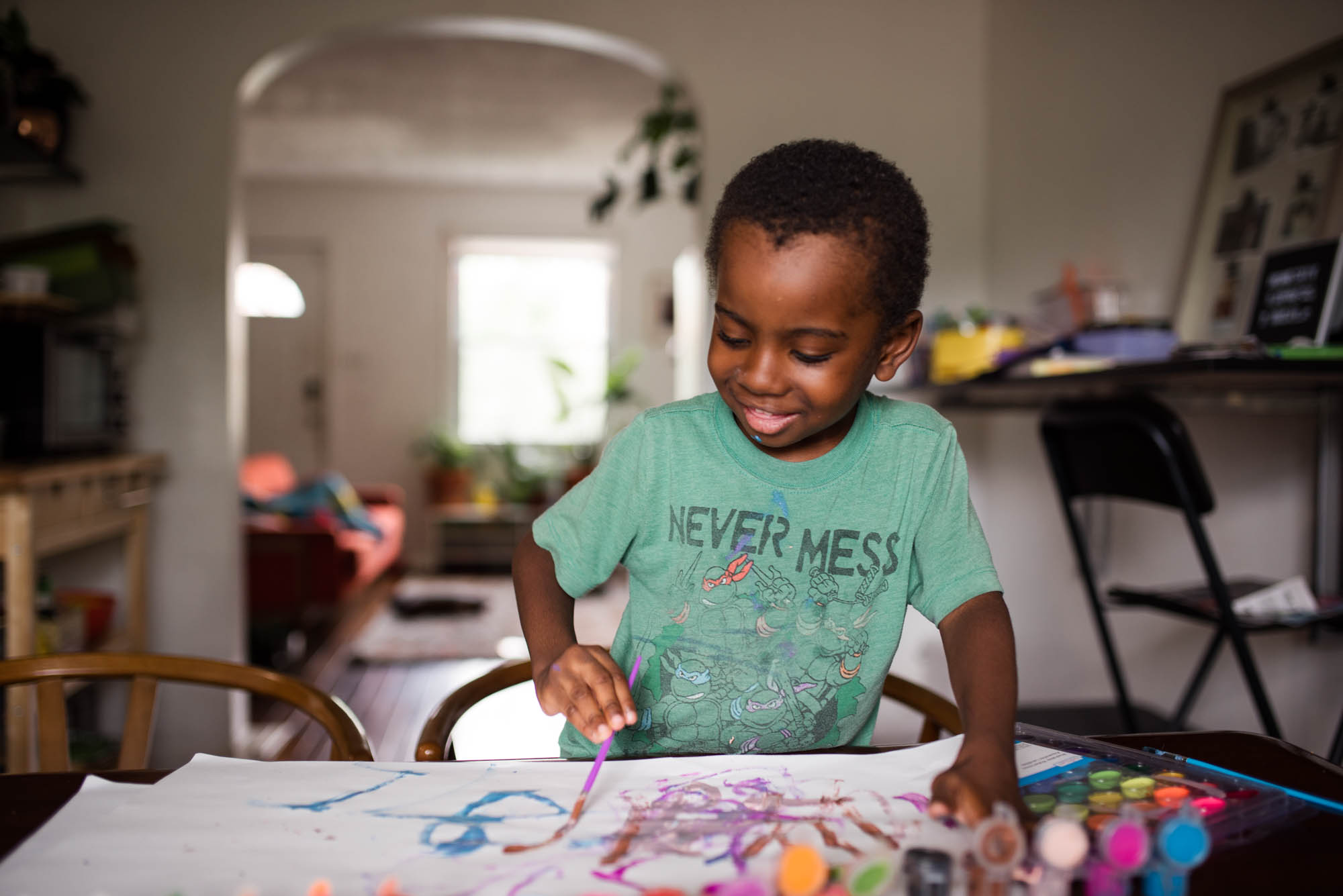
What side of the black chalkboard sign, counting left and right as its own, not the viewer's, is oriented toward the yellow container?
right

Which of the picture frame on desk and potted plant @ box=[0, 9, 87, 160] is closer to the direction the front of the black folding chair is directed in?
the picture frame on desk

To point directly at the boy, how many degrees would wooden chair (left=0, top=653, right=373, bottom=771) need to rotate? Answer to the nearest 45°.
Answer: approximately 45° to its left

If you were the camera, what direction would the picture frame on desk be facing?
facing the viewer and to the left of the viewer

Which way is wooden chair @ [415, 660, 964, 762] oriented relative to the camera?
toward the camera

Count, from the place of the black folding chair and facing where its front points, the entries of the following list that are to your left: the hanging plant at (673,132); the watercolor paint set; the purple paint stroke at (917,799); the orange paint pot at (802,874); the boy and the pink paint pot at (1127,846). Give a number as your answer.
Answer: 1

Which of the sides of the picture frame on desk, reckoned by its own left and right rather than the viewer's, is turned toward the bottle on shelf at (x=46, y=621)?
front

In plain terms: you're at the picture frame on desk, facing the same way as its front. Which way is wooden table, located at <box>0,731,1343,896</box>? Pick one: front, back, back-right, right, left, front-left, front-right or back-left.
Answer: front-left

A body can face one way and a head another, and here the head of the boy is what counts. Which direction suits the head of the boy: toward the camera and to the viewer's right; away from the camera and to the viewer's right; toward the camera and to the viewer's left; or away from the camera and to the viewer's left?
toward the camera and to the viewer's left

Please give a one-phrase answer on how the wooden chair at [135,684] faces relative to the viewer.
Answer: facing the viewer

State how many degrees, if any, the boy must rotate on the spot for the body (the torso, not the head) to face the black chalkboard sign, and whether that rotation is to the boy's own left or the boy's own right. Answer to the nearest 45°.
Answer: approximately 135° to the boy's own left

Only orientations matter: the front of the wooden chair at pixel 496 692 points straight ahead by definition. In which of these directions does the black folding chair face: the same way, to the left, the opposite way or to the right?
to the left

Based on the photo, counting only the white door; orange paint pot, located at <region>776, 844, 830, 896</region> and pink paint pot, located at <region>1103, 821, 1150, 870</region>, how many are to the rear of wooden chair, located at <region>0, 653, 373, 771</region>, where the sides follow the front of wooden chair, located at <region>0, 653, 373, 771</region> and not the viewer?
1

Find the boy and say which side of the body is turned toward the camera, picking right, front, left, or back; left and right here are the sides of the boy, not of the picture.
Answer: front

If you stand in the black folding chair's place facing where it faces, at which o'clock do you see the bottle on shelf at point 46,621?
The bottle on shelf is roughly at 7 o'clock from the black folding chair.

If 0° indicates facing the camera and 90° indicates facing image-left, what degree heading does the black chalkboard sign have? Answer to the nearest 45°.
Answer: approximately 45°

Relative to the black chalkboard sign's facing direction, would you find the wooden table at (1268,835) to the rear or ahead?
ahead
